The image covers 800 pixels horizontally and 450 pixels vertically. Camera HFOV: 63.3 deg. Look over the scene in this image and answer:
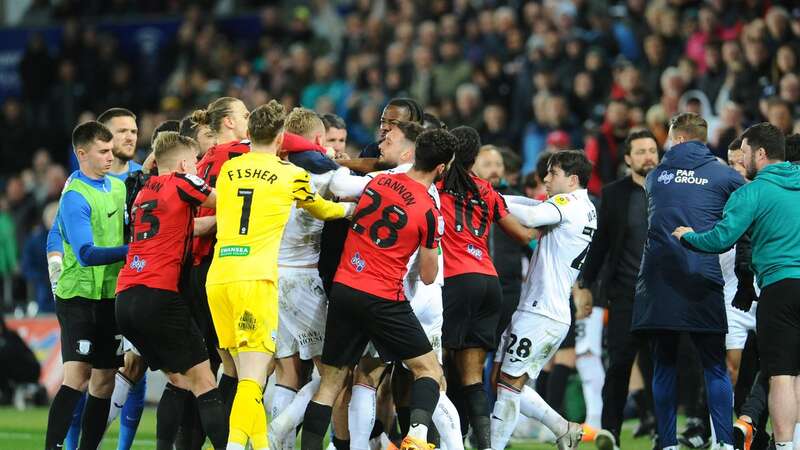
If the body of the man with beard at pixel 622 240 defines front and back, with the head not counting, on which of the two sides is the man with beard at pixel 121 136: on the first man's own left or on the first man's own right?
on the first man's own right

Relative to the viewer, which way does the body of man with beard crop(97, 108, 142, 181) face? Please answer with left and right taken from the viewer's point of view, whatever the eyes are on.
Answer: facing the viewer and to the right of the viewer

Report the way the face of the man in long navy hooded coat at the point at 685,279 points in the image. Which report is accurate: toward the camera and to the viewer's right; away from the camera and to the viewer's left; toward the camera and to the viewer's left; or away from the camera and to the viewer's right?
away from the camera and to the viewer's left

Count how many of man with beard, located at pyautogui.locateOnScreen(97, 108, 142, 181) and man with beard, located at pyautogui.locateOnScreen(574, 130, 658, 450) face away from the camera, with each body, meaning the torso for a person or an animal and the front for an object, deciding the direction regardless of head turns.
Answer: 0

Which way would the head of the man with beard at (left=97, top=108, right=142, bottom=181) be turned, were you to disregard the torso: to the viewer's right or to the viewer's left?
to the viewer's right

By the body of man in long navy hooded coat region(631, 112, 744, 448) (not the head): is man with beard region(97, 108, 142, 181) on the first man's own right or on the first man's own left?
on the first man's own left
